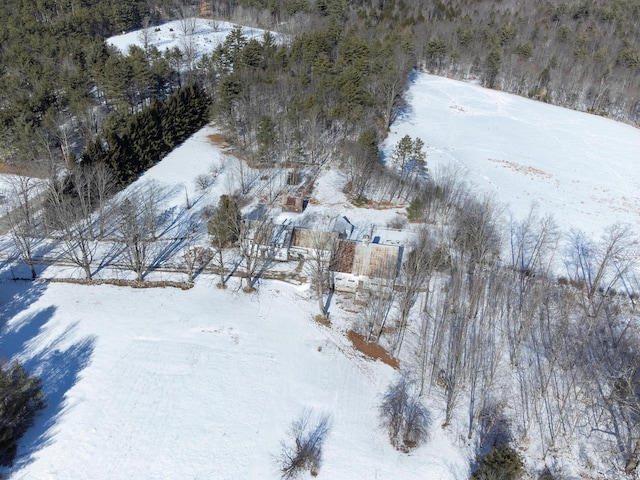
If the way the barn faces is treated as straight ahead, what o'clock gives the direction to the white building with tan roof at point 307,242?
The white building with tan roof is roughly at 4 o'clock from the barn.

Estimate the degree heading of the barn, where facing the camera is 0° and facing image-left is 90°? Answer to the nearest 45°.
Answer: approximately 0°

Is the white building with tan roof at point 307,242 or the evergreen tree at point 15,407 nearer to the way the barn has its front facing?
the evergreen tree

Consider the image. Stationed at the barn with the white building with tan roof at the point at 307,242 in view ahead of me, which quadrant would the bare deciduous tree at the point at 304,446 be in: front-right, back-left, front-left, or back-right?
back-left

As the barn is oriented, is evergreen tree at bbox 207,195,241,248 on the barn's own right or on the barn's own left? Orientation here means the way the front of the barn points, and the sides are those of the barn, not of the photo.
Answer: on the barn's own right

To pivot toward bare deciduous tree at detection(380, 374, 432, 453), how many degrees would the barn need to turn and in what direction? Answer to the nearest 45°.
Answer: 0° — it already faces it

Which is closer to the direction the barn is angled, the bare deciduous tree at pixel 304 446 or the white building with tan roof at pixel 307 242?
the bare deciduous tree

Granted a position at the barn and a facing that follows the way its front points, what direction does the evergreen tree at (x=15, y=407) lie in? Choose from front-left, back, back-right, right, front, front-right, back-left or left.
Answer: front-right

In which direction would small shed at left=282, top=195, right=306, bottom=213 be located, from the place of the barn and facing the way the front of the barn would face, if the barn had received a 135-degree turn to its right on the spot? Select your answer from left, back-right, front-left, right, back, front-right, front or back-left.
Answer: front
